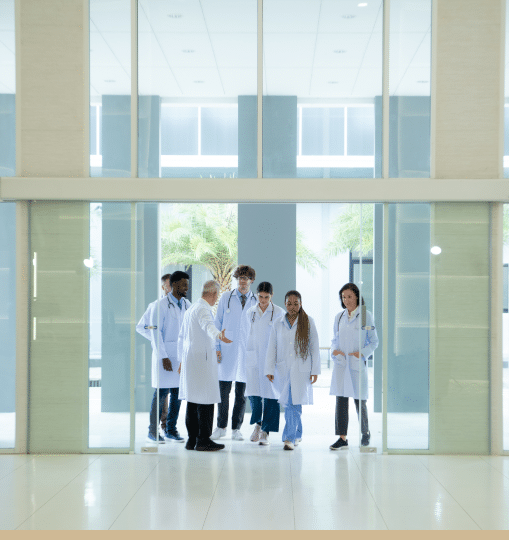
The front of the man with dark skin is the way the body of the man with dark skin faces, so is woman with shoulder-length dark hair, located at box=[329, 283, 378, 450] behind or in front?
in front

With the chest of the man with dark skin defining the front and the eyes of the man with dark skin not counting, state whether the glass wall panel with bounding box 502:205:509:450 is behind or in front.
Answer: in front

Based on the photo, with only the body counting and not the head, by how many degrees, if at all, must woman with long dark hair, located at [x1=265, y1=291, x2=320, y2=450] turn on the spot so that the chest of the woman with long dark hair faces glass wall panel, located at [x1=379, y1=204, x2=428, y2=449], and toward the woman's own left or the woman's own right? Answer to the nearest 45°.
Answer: approximately 90° to the woman's own left

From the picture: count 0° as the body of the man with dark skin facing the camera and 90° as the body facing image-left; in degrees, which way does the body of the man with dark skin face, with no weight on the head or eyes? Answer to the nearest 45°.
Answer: approximately 315°

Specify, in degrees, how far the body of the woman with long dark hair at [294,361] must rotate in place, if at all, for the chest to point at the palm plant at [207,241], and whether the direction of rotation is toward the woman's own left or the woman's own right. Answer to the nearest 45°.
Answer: approximately 180°

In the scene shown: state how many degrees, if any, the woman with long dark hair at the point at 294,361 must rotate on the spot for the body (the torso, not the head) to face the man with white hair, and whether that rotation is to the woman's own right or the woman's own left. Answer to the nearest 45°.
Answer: approximately 90° to the woman's own right

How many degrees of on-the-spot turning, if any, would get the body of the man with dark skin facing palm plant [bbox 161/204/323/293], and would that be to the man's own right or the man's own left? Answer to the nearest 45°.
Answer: approximately 135° to the man's own left

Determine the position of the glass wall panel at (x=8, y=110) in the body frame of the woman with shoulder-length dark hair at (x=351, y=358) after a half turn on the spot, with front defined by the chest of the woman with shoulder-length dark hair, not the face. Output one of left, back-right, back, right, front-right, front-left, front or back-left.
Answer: back-left

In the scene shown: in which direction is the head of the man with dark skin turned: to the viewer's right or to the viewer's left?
to the viewer's right
